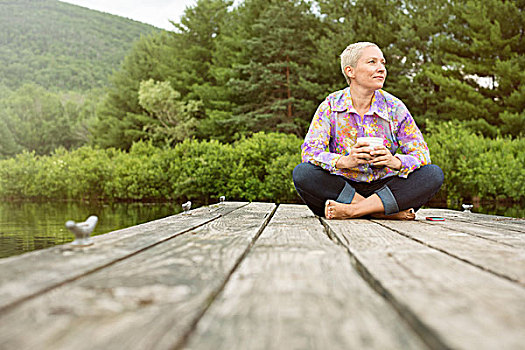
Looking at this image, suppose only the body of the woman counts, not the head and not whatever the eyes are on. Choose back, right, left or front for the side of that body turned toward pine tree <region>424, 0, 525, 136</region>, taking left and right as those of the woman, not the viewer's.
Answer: back

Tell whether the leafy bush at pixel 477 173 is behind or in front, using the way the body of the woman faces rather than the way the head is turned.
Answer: behind

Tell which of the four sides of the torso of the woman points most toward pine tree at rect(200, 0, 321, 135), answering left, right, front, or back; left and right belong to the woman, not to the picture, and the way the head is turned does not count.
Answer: back

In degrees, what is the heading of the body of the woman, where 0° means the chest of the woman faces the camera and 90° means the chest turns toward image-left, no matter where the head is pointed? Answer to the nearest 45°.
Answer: approximately 0°

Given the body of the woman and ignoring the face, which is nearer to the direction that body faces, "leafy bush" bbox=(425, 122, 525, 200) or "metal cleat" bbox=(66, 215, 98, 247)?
the metal cleat

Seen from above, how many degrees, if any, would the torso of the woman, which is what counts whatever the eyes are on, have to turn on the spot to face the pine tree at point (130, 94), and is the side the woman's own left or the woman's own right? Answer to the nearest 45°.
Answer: approximately 135° to the woman's own right
